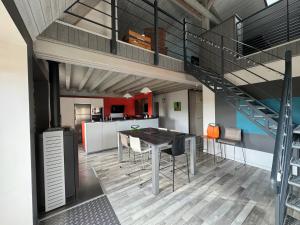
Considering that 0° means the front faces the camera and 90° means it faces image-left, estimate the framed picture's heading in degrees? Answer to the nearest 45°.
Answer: approximately 0°

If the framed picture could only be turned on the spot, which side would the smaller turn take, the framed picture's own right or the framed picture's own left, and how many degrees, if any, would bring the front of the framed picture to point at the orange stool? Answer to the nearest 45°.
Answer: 0° — it already faces it

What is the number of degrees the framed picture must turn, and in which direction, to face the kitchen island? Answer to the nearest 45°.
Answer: approximately 45° to its right
